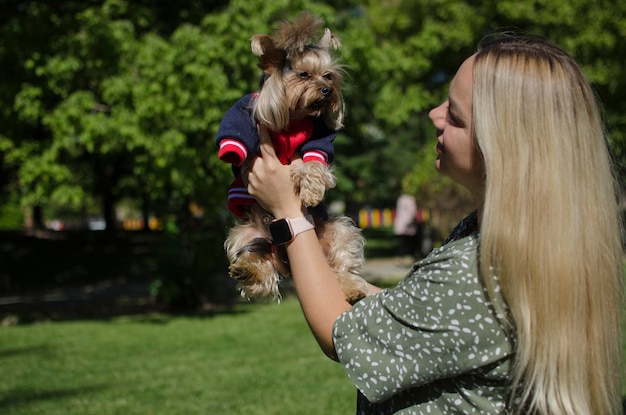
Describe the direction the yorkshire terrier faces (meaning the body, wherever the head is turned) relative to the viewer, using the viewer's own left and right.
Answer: facing the viewer and to the right of the viewer

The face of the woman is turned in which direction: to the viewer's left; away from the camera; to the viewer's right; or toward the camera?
to the viewer's left
